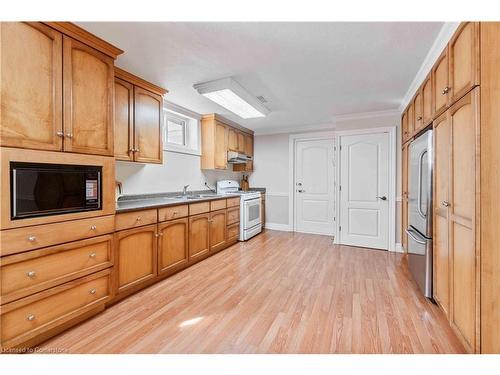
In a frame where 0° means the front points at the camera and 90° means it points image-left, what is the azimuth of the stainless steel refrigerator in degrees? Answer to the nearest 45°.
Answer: approximately 90°

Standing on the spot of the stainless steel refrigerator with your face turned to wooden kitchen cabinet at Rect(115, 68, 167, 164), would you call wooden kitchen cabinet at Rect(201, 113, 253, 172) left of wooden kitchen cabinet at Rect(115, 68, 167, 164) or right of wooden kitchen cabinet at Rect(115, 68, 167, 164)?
right

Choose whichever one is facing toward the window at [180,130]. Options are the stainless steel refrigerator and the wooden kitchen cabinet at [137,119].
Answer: the stainless steel refrigerator

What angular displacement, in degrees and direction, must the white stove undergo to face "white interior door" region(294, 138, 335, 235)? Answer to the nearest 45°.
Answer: approximately 45° to its left

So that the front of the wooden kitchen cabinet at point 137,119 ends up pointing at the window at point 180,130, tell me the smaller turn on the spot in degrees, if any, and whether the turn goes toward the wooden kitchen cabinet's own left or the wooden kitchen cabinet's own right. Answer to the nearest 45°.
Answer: approximately 90° to the wooden kitchen cabinet's own left

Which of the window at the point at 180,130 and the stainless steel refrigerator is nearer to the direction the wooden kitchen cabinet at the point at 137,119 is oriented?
the stainless steel refrigerator

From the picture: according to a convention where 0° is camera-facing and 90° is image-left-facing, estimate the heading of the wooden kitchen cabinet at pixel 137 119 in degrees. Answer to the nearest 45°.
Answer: approximately 315°

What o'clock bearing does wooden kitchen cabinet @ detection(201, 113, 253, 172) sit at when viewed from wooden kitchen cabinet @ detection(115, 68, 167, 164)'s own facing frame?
wooden kitchen cabinet @ detection(201, 113, 253, 172) is roughly at 9 o'clock from wooden kitchen cabinet @ detection(115, 68, 167, 164).

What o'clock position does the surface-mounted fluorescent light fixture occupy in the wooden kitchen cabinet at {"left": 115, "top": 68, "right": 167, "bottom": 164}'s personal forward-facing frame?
The surface-mounted fluorescent light fixture is roughly at 11 o'clock from the wooden kitchen cabinet.

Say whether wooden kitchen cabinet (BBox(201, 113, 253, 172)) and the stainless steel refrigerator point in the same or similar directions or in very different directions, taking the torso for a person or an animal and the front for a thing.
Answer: very different directions
